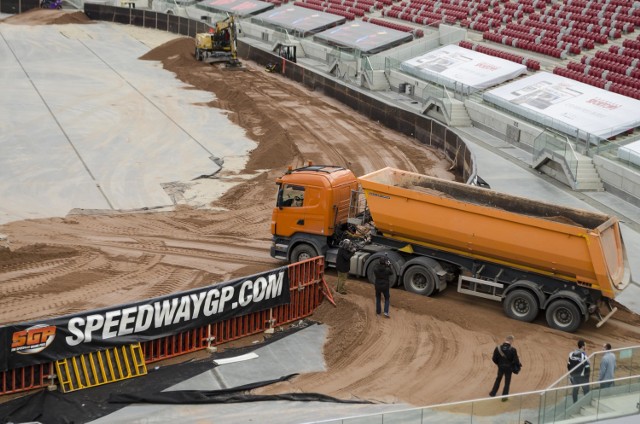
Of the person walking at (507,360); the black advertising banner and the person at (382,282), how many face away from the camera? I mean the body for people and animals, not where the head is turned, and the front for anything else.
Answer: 2

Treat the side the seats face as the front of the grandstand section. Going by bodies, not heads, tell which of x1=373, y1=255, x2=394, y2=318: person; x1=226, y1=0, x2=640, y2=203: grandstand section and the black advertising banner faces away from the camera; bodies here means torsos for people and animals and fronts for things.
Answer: the person

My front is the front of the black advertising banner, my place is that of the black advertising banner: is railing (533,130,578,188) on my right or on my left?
on my left

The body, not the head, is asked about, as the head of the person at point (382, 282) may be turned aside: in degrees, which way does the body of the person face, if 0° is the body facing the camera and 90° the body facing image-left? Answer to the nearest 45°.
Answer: approximately 180°

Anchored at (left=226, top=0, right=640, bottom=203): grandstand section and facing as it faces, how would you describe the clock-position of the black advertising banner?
The black advertising banner is roughly at 11 o'clock from the grandstand section.

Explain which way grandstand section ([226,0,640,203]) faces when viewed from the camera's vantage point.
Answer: facing the viewer and to the left of the viewer

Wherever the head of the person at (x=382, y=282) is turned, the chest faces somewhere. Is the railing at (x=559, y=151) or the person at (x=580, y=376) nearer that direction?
the railing

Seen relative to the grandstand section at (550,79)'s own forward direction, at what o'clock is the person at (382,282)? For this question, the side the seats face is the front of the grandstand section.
The person is roughly at 11 o'clock from the grandstand section.

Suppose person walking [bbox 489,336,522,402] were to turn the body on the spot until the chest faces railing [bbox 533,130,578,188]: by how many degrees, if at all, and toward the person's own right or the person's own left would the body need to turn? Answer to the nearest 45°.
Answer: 0° — they already face it

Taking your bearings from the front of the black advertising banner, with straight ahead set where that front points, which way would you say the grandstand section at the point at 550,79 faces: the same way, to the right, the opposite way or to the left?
to the right

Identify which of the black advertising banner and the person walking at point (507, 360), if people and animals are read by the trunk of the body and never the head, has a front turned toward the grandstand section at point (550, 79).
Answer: the person walking

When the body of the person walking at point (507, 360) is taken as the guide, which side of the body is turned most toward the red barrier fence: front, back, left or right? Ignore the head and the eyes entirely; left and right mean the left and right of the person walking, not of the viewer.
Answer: left

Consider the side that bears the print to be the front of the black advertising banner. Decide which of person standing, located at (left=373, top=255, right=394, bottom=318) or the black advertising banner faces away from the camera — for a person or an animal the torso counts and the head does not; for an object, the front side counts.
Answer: the person standing

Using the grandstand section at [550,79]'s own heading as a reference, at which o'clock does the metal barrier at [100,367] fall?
The metal barrier is roughly at 11 o'clock from the grandstand section.
